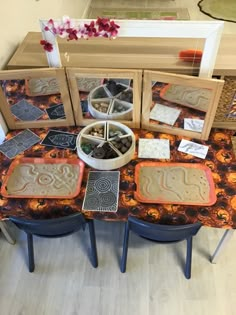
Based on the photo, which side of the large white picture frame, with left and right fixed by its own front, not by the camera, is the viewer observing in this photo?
front

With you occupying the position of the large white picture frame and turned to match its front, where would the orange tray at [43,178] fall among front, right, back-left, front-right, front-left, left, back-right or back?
front-right

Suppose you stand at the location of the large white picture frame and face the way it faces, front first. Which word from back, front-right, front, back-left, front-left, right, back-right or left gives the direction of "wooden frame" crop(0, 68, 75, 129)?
right
